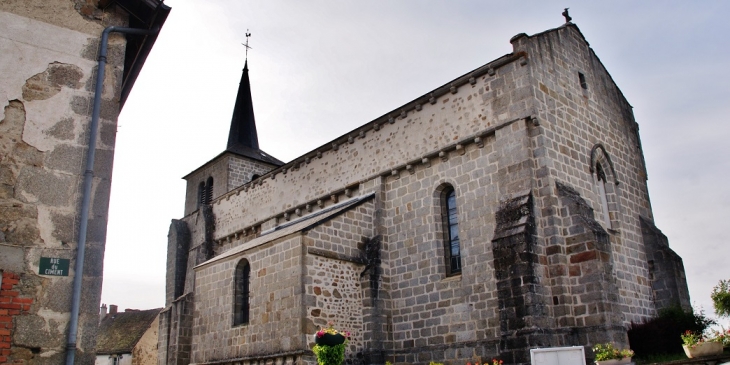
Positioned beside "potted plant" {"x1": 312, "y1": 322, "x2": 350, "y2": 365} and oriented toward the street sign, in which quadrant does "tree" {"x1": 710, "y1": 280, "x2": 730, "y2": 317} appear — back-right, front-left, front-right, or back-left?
back-left

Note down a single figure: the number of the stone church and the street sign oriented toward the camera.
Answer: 1

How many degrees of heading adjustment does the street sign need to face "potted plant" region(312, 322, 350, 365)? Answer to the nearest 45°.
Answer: approximately 135° to its left

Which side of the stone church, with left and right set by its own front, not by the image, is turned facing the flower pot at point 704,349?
back

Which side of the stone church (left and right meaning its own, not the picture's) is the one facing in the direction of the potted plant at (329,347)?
left

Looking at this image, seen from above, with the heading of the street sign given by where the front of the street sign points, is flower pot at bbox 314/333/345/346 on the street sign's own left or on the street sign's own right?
on the street sign's own left

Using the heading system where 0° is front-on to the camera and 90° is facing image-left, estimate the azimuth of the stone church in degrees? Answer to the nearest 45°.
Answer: approximately 135°

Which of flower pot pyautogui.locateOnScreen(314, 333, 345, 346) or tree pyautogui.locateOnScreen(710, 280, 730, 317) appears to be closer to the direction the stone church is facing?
the flower pot

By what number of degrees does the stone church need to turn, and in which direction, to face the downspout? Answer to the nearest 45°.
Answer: approximately 90° to its left
